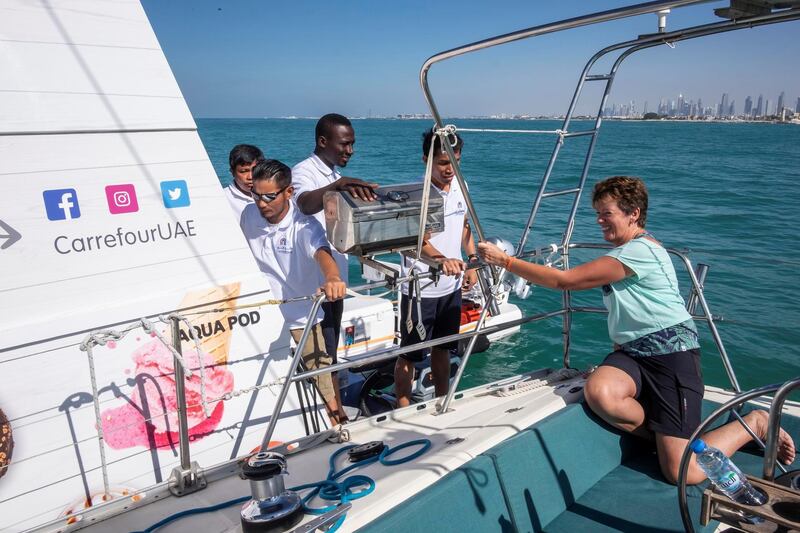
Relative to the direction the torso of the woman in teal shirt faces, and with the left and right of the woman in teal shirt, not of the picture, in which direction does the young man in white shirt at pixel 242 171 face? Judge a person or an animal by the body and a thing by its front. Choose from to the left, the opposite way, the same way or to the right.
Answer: the opposite way

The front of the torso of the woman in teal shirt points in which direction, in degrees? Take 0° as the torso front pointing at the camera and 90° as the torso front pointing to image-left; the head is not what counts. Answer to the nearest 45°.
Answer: approximately 90°

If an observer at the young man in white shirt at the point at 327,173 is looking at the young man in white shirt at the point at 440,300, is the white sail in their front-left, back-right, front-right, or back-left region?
back-right
